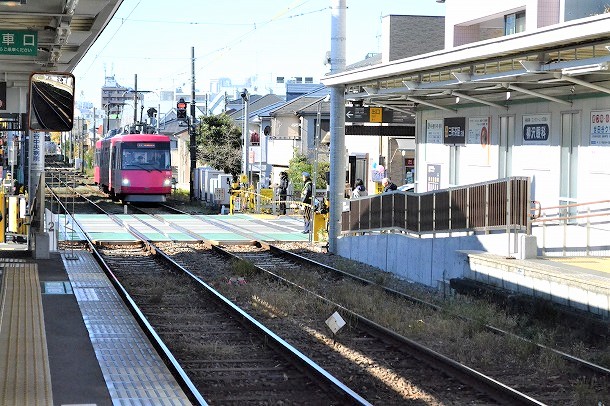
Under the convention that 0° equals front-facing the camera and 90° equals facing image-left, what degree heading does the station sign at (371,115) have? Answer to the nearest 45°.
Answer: approximately 0°

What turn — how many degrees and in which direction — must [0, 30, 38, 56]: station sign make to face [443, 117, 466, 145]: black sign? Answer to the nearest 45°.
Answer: approximately 135° to its left

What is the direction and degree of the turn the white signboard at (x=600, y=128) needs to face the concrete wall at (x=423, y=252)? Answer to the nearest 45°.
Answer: approximately 45° to its right

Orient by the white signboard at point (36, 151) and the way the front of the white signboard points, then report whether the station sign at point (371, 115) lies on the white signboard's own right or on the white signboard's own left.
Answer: on the white signboard's own left

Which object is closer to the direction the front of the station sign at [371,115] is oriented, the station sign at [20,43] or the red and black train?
the station sign

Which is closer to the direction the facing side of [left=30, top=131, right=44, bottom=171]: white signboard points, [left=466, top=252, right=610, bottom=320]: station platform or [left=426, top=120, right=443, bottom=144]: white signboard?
the station platform

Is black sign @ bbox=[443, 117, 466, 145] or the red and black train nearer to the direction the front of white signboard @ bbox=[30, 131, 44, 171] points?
the black sign

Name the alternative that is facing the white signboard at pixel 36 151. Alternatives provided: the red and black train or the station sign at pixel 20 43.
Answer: the red and black train
